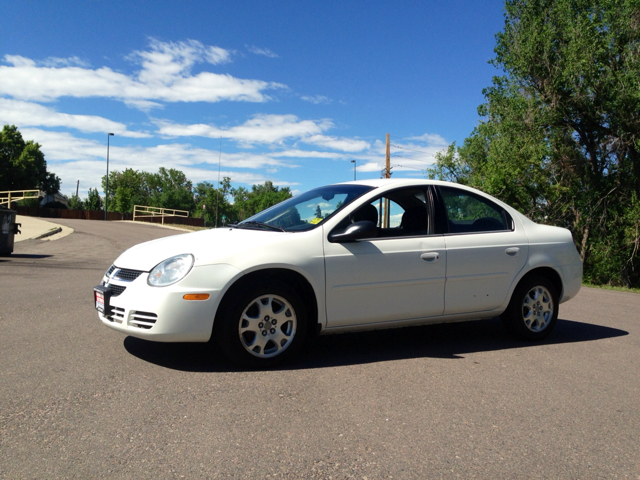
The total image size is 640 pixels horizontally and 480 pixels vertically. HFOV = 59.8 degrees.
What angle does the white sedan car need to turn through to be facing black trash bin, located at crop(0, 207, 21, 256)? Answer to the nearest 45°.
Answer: approximately 90° to its right

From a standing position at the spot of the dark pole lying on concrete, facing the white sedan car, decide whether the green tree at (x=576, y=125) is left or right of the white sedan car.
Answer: left

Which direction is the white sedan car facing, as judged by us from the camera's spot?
facing the viewer and to the left of the viewer

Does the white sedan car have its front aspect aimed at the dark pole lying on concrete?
no

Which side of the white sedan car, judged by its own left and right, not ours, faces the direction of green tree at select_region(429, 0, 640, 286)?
back
